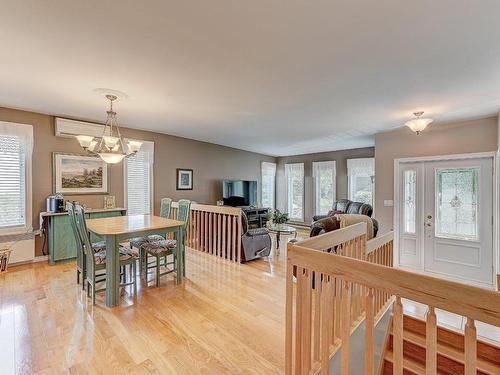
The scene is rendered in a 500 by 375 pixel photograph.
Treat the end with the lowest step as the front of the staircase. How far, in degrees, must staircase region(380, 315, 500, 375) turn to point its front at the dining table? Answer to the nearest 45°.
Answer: approximately 45° to its right

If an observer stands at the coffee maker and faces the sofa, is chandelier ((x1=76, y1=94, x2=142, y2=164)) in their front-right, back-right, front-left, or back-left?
front-right

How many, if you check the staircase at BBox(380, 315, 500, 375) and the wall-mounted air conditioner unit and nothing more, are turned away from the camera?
0

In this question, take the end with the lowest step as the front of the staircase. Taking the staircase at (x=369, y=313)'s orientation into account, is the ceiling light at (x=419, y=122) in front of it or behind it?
behind

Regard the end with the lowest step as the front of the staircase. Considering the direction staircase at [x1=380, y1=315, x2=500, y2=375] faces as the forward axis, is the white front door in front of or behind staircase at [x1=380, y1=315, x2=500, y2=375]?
behind

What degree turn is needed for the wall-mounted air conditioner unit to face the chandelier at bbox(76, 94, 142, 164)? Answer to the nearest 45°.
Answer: approximately 45° to its right

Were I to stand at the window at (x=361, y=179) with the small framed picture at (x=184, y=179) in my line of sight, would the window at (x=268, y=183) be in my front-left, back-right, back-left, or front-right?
front-right

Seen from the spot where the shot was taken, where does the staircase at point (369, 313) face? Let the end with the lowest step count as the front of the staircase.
facing the viewer and to the left of the viewer

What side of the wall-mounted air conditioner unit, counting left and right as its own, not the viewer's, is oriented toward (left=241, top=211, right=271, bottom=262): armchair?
front

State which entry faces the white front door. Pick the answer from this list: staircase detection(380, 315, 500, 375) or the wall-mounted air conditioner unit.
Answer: the wall-mounted air conditioner unit

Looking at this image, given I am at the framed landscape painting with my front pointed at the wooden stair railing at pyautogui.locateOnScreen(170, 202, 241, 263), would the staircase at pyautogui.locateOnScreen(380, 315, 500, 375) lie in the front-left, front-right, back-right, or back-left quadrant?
front-right

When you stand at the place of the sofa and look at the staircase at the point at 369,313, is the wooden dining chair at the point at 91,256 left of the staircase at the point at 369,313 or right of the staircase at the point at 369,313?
right
